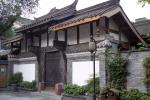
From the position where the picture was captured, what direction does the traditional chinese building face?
facing the viewer and to the left of the viewer

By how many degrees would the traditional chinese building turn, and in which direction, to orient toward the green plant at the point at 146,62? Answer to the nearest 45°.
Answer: approximately 90° to its left

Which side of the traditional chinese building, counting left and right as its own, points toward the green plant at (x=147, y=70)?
left

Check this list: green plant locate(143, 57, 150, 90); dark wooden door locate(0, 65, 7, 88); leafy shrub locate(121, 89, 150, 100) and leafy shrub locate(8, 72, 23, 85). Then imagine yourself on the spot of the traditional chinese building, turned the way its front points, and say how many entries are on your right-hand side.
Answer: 2

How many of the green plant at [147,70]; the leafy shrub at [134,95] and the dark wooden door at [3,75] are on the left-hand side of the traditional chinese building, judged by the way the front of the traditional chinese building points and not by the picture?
2

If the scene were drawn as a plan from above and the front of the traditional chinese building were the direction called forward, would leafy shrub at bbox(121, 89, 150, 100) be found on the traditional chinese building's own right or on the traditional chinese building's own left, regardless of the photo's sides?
on the traditional chinese building's own left
